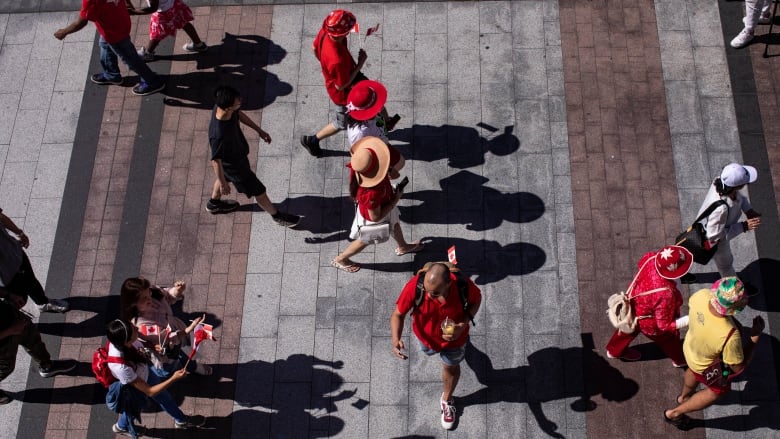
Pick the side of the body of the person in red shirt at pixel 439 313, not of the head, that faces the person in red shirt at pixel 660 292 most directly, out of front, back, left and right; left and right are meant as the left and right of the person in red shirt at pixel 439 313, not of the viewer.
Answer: left

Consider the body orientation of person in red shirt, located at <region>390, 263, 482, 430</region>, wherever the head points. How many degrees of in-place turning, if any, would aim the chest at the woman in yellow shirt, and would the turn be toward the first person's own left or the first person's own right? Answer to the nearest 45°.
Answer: approximately 90° to the first person's own left

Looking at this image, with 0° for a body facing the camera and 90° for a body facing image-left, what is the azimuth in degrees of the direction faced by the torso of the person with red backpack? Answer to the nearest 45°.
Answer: approximately 270°

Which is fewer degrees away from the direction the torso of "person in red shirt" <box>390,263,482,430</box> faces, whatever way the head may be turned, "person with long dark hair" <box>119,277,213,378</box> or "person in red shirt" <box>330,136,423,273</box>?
the person with long dark hair

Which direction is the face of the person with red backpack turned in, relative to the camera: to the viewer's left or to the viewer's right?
to the viewer's right
